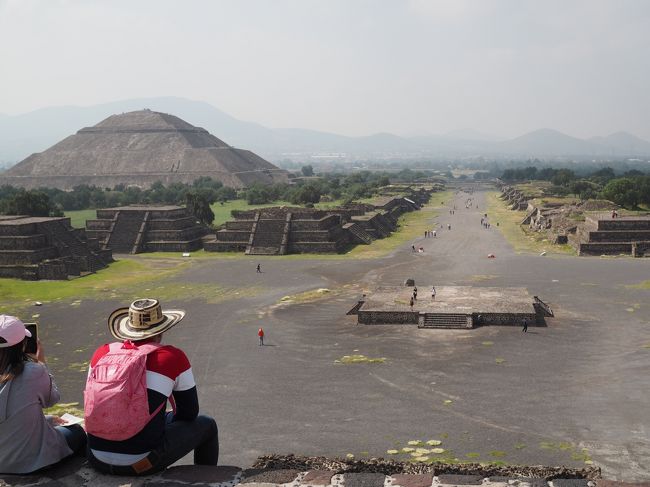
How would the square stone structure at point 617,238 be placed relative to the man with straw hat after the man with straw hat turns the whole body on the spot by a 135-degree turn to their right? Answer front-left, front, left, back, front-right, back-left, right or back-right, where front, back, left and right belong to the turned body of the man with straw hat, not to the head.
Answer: back-left

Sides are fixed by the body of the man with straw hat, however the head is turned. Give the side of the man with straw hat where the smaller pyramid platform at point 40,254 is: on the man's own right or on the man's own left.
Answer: on the man's own left

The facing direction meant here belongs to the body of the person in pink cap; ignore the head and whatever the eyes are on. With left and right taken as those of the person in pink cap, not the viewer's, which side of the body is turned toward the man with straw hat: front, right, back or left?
right

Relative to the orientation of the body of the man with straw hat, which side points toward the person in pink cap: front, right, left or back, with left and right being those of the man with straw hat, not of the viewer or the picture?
left

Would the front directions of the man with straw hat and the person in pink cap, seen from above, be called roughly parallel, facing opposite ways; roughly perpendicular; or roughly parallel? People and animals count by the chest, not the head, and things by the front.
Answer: roughly parallel

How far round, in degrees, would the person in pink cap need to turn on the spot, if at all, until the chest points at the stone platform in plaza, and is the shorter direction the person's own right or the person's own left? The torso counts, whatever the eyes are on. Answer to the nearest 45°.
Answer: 0° — they already face it

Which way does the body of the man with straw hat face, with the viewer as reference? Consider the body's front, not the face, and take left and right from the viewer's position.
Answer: facing away from the viewer and to the right of the viewer

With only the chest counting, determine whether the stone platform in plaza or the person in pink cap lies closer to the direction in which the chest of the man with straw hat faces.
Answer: the stone platform in plaza

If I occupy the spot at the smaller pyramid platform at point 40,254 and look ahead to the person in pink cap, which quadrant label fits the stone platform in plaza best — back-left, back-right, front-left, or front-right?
front-left

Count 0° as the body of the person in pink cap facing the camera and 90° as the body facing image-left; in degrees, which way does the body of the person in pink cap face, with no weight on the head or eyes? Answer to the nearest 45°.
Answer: approximately 225°

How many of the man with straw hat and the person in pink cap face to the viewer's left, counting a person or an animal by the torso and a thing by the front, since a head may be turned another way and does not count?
0
